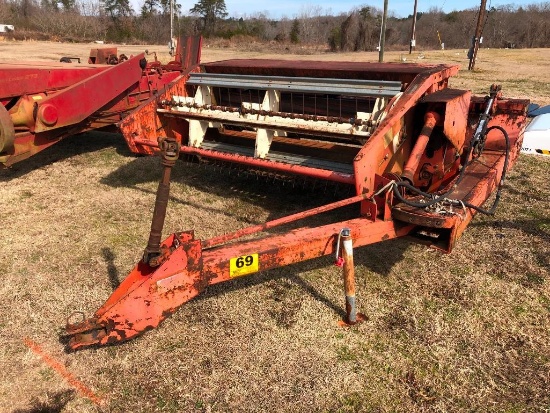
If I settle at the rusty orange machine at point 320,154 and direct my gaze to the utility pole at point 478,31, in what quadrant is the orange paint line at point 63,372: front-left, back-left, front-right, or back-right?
back-left

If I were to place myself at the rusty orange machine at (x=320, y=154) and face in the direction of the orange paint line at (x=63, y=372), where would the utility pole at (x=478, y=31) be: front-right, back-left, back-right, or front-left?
back-right
